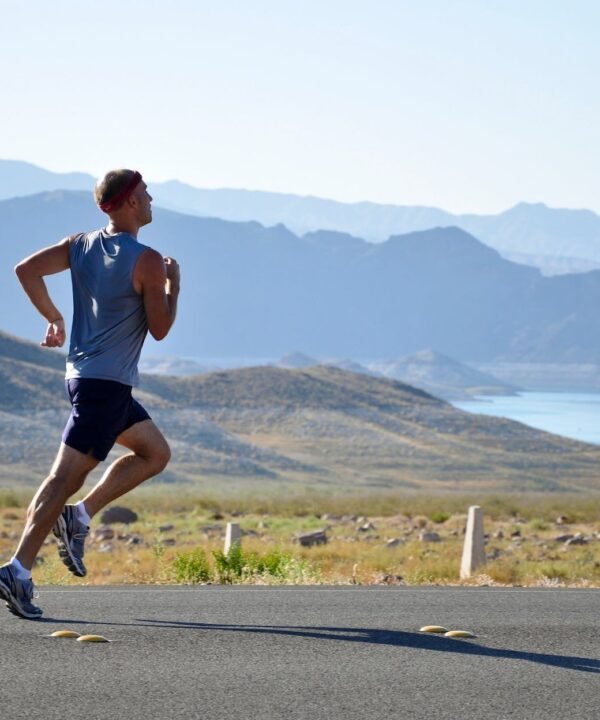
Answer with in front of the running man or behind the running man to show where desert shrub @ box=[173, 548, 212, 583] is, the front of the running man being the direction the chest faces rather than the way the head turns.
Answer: in front

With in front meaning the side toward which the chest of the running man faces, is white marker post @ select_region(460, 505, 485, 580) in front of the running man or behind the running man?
in front

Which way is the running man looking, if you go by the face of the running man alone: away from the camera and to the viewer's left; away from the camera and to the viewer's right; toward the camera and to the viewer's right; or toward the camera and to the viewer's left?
away from the camera and to the viewer's right

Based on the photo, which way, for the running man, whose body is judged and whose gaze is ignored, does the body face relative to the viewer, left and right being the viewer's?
facing away from the viewer and to the right of the viewer

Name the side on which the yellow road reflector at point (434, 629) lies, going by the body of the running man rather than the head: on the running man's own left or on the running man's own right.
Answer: on the running man's own right

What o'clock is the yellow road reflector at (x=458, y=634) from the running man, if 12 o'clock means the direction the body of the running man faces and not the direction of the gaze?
The yellow road reflector is roughly at 2 o'clock from the running man.

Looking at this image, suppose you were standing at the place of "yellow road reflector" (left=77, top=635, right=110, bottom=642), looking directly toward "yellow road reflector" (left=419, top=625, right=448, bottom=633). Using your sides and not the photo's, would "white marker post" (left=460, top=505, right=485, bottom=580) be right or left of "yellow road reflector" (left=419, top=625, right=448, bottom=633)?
left
